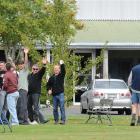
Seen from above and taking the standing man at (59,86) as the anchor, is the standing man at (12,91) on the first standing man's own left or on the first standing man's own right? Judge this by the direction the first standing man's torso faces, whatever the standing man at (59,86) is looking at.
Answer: on the first standing man's own right

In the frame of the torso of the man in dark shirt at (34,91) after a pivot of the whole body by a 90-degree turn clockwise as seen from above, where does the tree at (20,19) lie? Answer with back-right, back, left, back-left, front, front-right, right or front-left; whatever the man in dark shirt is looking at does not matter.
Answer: right

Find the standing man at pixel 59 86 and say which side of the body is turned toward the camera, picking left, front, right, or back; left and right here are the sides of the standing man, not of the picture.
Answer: front

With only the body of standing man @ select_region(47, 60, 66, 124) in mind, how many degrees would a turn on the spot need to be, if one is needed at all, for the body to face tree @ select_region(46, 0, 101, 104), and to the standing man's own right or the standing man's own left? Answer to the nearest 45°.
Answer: approximately 180°

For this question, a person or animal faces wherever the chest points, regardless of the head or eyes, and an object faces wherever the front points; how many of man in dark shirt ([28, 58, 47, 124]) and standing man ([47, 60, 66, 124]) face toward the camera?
2

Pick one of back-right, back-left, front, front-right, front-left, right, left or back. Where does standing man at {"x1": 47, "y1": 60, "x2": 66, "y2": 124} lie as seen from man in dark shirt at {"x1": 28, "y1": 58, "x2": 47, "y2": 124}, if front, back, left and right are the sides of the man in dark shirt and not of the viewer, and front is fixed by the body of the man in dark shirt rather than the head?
left
